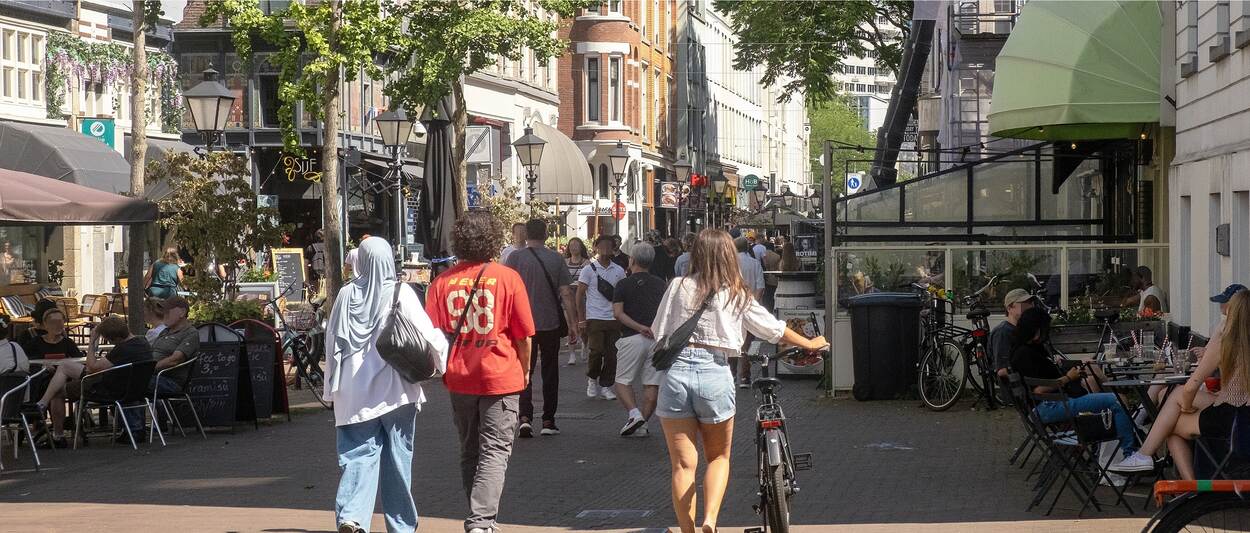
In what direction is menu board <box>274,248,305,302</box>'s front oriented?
toward the camera

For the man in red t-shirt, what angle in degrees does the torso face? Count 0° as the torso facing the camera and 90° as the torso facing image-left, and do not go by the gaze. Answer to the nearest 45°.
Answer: approximately 180°

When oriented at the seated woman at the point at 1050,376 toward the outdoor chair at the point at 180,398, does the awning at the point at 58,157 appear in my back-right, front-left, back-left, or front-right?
front-right

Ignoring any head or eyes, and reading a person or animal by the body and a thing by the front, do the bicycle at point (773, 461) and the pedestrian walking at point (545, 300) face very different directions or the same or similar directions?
same or similar directions

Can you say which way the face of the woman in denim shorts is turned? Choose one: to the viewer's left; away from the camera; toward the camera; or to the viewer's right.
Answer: away from the camera

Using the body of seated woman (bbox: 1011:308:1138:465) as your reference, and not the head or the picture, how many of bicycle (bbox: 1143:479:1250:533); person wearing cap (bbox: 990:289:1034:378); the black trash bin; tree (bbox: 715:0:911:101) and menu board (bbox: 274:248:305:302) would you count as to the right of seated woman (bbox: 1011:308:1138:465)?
1

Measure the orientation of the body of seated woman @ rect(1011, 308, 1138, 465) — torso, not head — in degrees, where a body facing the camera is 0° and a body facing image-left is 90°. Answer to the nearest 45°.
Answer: approximately 270°

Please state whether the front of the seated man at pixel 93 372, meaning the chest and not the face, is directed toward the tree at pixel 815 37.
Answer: no

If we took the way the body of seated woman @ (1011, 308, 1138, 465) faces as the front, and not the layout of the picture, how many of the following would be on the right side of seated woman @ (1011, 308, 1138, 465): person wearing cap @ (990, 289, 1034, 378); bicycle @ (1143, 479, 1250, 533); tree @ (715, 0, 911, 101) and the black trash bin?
1

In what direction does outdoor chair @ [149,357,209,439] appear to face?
to the viewer's left

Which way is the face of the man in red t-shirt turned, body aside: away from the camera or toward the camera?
away from the camera

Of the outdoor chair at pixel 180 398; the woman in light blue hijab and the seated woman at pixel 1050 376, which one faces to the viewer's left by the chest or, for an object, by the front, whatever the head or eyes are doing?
the outdoor chair

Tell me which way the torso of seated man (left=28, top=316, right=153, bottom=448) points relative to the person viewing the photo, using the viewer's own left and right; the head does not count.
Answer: facing to the left of the viewer
